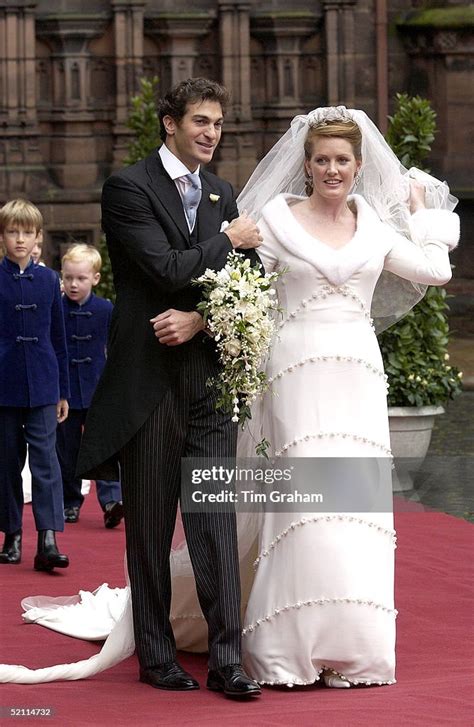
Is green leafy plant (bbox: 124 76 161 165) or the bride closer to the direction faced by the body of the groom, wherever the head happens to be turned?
the bride

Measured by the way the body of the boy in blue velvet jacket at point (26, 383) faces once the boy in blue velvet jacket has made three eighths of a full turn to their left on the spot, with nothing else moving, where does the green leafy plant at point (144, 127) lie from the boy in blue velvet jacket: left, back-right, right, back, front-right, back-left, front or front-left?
front-left

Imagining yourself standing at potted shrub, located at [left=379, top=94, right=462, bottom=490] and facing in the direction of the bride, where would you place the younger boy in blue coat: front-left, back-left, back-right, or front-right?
front-right

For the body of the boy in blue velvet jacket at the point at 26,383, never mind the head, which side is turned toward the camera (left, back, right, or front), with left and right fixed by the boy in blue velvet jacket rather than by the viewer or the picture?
front

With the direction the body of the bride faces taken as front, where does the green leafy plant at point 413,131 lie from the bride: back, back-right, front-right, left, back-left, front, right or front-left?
back

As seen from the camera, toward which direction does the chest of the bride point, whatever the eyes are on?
toward the camera

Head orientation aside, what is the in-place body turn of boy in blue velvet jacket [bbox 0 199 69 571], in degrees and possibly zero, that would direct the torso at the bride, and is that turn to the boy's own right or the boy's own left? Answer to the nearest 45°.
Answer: approximately 45° to the boy's own left

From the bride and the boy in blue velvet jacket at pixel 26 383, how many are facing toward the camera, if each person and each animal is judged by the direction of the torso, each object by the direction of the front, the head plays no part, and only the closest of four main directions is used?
2

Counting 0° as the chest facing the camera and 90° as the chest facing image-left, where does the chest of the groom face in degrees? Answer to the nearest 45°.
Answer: approximately 315°

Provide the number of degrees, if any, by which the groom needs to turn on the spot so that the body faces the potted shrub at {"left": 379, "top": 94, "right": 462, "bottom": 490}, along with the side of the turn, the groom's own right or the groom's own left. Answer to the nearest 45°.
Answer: approximately 135° to the groom's own left

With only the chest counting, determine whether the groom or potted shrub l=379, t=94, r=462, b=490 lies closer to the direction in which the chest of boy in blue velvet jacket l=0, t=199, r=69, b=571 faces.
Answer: the groom

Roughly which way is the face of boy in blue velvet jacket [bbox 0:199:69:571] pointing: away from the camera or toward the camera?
toward the camera

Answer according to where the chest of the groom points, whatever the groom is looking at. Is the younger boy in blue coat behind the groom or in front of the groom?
behind

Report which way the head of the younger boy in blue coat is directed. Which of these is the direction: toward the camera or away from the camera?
toward the camera
